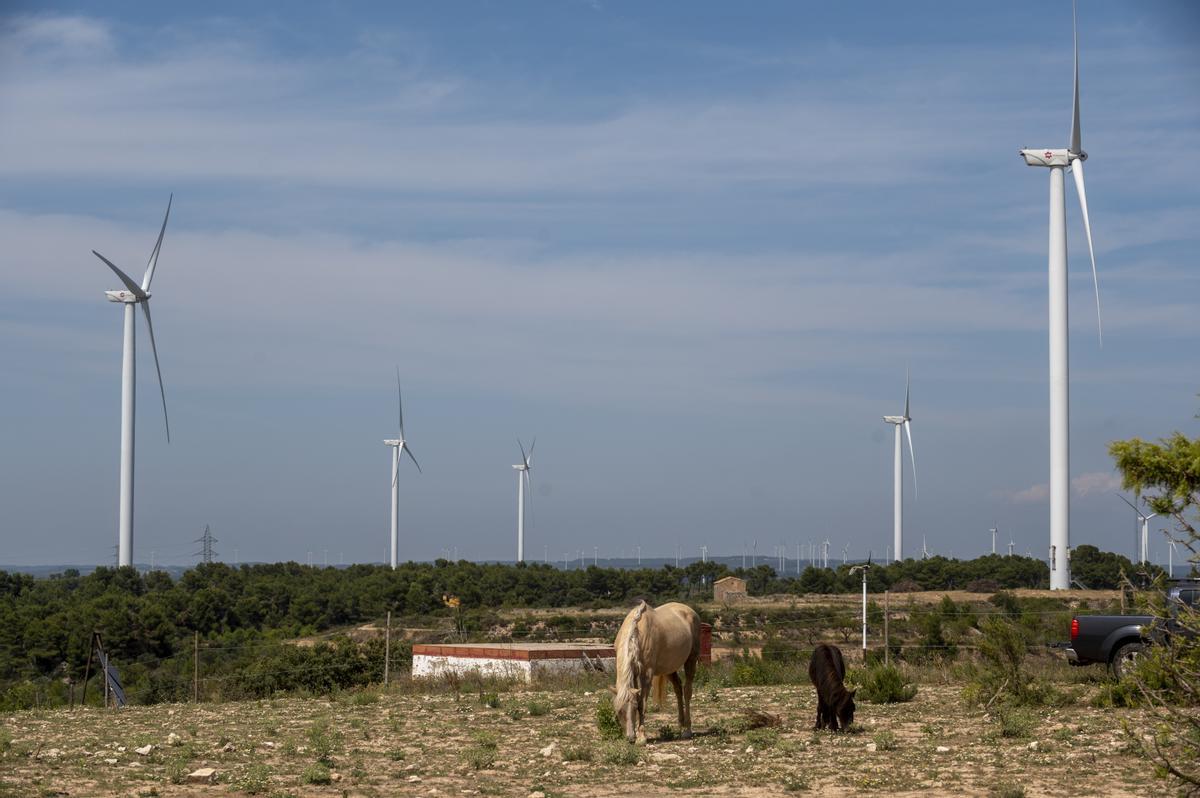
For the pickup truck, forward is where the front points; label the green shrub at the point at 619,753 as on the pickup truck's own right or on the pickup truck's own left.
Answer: on the pickup truck's own right

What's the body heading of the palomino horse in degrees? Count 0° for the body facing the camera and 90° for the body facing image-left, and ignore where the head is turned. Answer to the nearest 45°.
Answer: approximately 45°

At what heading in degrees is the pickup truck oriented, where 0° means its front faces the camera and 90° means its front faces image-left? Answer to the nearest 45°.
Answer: approximately 270°

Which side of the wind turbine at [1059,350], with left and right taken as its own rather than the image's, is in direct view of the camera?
right

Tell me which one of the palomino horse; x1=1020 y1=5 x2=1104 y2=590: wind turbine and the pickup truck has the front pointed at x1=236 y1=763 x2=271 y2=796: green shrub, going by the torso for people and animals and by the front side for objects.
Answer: the palomino horse

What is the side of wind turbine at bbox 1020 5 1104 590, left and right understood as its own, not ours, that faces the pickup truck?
right

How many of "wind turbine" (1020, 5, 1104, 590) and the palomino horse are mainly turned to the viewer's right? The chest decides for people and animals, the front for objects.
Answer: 1

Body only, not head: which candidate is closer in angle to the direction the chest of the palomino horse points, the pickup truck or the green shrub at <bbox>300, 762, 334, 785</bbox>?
the green shrub

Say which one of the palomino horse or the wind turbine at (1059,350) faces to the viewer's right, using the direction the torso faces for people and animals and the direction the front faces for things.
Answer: the wind turbine

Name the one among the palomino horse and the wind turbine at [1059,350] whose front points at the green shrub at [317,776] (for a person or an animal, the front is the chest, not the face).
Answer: the palomino horse
